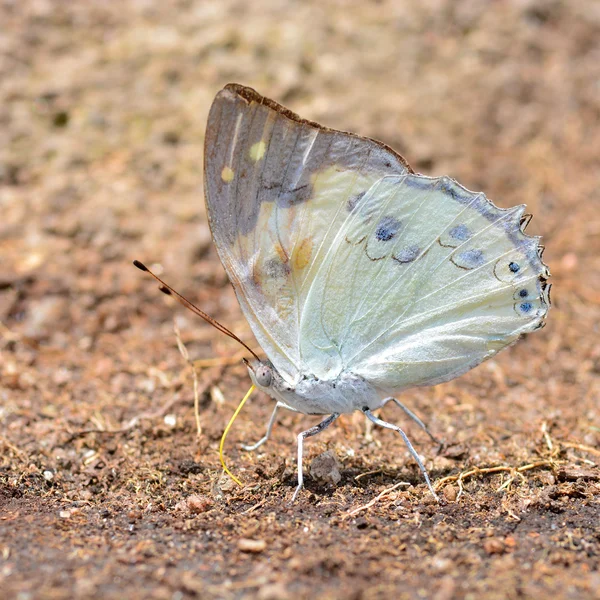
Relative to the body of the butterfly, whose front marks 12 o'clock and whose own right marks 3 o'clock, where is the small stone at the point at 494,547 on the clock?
The small stone is roughly at 8 o'clock from the butterfly.

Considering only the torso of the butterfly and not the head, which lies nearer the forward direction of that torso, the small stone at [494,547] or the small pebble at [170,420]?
the small pebble

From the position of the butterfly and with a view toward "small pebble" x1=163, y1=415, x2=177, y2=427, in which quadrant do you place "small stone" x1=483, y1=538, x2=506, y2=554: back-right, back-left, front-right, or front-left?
back-left

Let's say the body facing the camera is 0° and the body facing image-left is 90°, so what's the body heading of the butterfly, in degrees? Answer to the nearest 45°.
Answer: approximately 90°

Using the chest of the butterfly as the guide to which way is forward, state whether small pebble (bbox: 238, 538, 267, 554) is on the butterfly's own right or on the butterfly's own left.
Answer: on the butterfly's own left

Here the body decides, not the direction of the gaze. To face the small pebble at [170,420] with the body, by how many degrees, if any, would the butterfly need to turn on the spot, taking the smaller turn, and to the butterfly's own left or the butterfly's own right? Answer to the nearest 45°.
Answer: approximately 45° to the butterfly's own right
